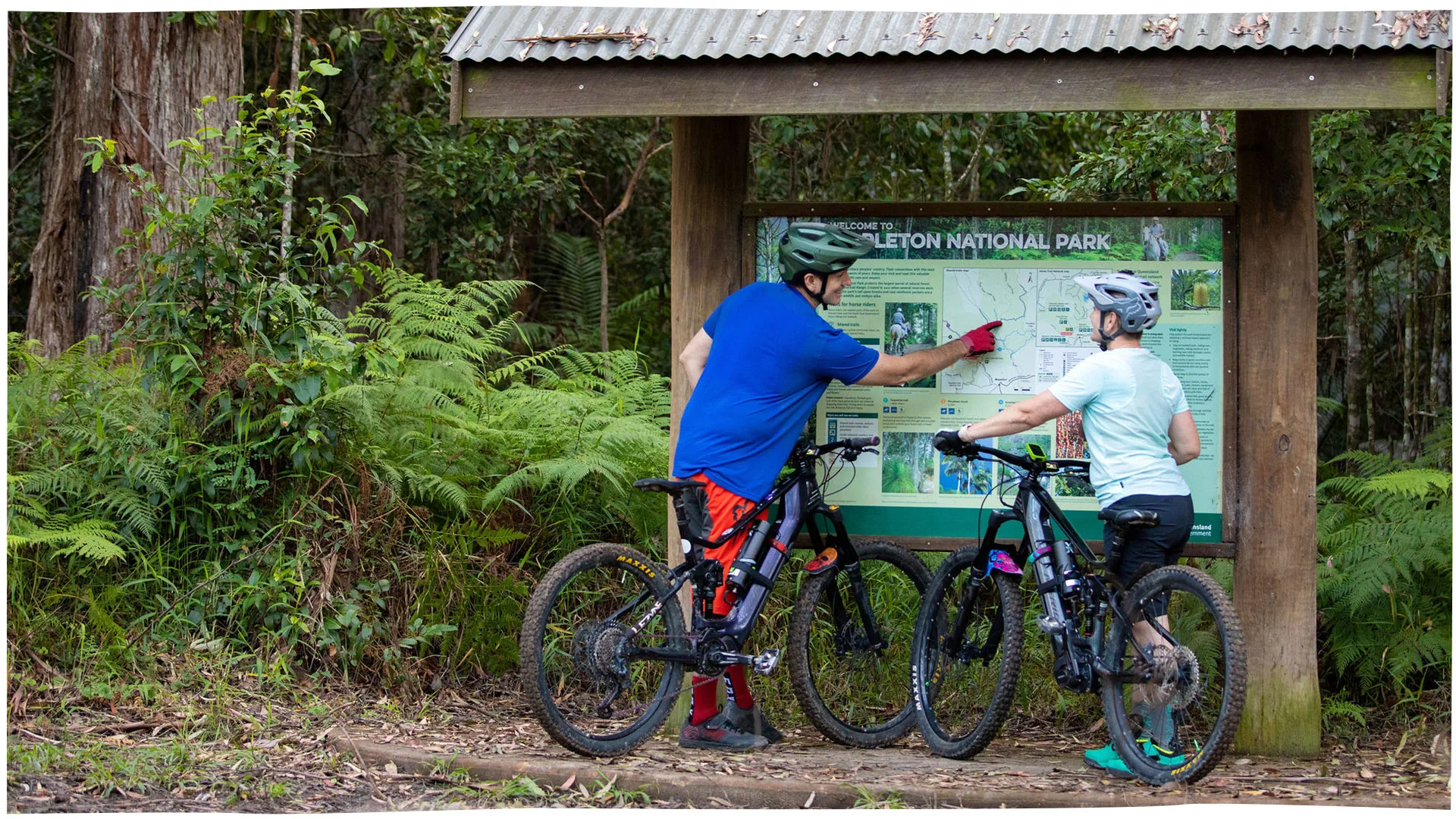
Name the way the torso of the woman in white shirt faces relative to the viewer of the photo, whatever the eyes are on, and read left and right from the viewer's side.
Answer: facing away from the viewer and to the left of the viewer

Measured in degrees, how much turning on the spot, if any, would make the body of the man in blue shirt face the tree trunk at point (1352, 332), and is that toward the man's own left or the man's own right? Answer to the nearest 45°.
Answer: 0° — they already face it

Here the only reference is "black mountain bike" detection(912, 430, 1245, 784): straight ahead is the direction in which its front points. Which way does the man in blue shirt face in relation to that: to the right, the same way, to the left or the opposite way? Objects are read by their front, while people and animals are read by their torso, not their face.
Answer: to the right

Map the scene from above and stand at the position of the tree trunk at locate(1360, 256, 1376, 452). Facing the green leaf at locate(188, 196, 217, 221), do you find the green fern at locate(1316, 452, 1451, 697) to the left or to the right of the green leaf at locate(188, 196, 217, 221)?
left

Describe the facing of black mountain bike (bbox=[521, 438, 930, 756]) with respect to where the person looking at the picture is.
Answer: facing away from the viewer and to the right of the viewer

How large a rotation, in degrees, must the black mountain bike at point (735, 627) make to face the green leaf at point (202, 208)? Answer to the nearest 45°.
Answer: approximately 135° to its left

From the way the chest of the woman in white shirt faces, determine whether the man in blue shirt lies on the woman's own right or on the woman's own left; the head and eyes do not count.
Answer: on the woman's own left

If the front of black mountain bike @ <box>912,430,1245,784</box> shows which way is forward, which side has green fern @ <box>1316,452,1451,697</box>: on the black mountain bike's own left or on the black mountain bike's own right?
on the black mountain bike's own right

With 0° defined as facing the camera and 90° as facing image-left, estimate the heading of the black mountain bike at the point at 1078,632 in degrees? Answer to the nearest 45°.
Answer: approximately 135°

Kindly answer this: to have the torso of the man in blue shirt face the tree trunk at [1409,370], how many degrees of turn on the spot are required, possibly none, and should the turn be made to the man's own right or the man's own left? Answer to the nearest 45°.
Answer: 0° — they already face it

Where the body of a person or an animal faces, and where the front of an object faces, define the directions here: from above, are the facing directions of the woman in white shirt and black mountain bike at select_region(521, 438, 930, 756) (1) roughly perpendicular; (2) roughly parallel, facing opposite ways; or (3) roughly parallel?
roughly perpendicular
